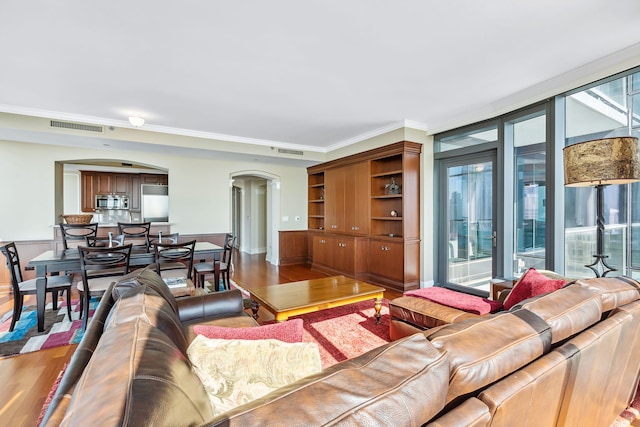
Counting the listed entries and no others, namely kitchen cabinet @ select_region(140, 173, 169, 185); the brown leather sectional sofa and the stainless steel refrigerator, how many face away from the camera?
1

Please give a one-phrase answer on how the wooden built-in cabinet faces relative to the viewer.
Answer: facing the viewer and to the left of the viewer

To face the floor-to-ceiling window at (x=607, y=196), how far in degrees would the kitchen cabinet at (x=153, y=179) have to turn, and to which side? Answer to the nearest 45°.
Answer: approximately 45° to its left

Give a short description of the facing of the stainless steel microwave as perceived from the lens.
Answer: facing the viewer

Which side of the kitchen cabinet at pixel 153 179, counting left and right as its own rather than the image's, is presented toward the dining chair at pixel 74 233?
front

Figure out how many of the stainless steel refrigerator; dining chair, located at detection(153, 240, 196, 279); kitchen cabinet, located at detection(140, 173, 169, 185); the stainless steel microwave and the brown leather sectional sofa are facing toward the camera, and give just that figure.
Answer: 3

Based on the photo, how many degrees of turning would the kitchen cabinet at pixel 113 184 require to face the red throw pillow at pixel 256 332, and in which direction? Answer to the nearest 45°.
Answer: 0° — it already faces it

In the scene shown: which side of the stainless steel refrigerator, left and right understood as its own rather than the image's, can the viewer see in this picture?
front

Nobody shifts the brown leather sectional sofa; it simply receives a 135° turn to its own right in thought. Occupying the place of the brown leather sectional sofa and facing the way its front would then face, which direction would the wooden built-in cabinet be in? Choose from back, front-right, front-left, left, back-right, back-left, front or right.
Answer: back-left

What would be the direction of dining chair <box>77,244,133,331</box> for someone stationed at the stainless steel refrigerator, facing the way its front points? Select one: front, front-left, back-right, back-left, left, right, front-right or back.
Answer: front

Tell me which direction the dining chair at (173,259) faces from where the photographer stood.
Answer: facing away from the viewer

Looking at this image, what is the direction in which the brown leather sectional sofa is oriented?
away from the camera

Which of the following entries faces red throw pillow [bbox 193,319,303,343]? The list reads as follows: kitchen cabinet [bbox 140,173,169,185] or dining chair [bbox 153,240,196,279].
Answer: the kitchen cabinet

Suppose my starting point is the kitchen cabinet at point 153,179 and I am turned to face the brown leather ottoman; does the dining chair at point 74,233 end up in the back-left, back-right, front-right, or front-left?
front-right

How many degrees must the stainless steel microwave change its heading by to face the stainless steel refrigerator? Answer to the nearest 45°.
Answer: approximately 45° to its left

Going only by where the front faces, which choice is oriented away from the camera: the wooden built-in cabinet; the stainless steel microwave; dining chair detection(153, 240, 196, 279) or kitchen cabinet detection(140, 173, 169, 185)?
the dining chair

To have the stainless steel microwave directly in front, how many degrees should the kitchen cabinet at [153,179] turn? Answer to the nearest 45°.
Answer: approximately 90° to its right

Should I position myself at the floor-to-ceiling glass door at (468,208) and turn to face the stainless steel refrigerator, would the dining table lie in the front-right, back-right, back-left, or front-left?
front-left

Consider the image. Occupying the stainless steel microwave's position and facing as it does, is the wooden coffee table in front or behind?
in front

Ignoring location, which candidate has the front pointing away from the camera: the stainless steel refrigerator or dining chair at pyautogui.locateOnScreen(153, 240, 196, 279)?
the dining chair

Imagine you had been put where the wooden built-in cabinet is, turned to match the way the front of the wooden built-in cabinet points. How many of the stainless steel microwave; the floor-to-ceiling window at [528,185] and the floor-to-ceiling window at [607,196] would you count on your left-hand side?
2

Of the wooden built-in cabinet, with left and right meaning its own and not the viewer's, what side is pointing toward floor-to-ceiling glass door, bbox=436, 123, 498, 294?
left

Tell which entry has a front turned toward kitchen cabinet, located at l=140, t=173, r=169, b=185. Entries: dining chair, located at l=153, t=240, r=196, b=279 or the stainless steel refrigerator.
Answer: the dining chair
